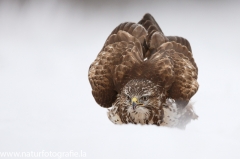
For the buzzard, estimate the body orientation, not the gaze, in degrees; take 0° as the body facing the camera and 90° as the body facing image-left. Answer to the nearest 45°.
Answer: approximately 0°
